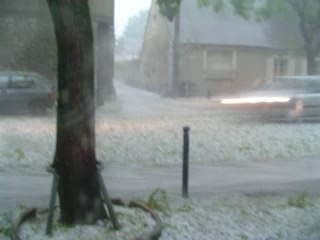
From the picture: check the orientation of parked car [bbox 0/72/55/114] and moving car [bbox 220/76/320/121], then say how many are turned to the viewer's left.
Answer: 2

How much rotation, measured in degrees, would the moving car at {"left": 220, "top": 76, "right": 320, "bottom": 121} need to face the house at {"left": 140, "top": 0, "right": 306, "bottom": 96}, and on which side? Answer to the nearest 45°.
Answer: approximately 90° to its right

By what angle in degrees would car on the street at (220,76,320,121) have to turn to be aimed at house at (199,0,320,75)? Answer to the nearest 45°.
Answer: approximately 90° to its right

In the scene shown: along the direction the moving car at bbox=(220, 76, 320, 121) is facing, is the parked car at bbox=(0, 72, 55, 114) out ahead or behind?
ahead

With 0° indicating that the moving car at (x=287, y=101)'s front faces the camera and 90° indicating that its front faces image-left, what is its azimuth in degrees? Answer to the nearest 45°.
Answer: approximately 90°

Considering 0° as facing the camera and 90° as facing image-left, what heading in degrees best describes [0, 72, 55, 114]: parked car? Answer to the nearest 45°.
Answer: approximately 90°
